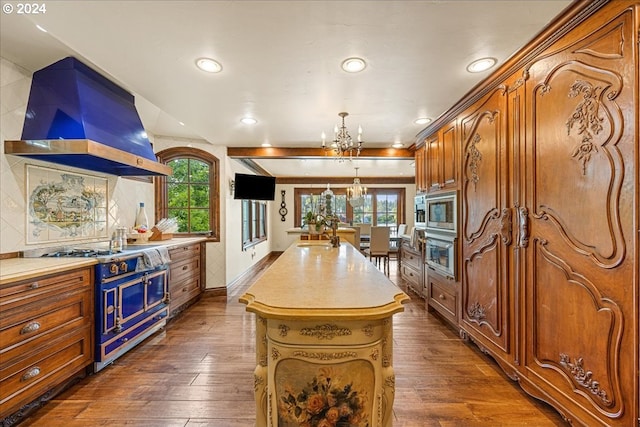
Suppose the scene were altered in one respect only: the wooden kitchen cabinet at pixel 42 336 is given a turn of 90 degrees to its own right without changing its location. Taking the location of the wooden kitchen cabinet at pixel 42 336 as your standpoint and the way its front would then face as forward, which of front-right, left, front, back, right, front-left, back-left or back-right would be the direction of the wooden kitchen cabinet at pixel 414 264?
back-left

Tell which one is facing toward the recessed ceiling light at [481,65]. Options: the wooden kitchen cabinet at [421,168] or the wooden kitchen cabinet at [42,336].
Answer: the wooden kitchen cabinet at [42,336]

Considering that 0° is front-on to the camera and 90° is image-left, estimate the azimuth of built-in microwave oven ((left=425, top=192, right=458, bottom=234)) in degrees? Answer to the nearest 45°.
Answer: approximately 45°

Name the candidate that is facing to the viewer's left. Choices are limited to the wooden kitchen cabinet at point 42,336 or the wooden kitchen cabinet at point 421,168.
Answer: the wooden kitchen cabinet at point 421,168

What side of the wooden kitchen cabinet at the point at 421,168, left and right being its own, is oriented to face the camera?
left

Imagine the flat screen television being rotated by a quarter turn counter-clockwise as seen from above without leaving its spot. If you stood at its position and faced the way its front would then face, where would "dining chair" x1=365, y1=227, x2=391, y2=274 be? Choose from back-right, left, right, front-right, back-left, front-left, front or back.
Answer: front

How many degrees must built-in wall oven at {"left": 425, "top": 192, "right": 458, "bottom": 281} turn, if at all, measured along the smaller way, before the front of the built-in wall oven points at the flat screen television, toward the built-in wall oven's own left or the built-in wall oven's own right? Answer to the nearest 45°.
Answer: approximately 45° to the built-in wall oven's own right

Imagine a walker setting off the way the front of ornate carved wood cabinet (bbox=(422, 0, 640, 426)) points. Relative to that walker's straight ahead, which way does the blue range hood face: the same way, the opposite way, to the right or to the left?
the opposite way
